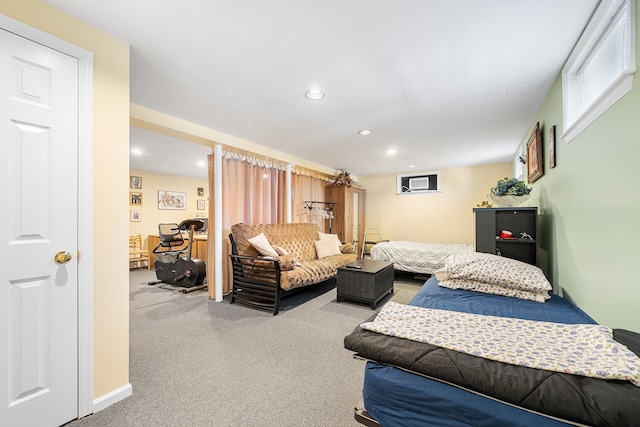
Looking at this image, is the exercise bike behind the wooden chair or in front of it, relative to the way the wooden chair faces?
in front

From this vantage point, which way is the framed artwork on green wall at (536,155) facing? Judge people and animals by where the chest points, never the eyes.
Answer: to the viewer's left

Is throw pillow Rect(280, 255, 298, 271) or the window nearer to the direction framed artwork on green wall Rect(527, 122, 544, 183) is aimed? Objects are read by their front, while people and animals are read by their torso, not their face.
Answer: the throw pillow

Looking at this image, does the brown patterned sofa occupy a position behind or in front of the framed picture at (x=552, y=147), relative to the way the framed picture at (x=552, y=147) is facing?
in front

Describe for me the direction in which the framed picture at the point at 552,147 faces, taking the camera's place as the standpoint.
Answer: facing to the left of the viewer

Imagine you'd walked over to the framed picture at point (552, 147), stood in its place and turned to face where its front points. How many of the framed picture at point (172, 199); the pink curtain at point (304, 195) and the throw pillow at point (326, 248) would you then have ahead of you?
3

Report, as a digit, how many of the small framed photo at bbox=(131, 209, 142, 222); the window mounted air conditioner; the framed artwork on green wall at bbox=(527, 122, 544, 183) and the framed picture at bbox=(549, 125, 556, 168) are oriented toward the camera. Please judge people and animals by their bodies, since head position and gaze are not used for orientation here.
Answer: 2

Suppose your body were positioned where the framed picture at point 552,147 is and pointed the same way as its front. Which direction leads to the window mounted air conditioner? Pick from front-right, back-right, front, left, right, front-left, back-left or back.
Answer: front-right

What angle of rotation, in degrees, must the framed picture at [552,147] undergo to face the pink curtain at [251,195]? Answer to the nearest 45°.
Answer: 0° — it already faces it

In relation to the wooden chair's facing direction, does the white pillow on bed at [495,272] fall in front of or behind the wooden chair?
in front

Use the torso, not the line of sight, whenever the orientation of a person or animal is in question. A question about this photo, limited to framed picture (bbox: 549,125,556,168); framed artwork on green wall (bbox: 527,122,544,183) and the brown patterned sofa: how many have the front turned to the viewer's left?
2

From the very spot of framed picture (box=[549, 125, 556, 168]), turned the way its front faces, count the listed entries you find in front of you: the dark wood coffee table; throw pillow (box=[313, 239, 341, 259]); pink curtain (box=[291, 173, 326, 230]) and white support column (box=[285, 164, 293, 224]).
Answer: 4

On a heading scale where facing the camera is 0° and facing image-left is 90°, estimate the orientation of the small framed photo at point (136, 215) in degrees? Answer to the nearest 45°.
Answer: approximately 0°

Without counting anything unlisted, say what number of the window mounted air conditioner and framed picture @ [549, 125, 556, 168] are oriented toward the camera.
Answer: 1

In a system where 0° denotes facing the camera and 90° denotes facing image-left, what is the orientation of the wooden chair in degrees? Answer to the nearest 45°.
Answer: approximately 315°

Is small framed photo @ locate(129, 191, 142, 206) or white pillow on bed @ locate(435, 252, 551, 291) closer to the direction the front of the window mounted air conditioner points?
the white pillow on bed

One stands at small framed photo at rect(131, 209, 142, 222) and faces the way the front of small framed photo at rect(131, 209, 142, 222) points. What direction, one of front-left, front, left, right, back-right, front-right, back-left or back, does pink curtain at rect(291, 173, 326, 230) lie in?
front-left

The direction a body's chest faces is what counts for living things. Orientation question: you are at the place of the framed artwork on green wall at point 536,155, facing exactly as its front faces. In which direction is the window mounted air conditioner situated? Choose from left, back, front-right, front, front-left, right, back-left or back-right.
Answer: front-right
